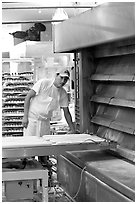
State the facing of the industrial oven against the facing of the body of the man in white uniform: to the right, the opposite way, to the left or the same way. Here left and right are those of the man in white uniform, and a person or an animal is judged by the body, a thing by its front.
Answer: to the right

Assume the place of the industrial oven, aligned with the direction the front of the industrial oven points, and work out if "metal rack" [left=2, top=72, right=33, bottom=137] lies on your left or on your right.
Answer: on your right

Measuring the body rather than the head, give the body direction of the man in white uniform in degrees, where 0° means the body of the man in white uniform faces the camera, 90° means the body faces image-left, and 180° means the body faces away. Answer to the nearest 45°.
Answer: approximately 315°

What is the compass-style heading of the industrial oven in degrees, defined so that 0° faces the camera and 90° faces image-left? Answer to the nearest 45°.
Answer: approximately 45°

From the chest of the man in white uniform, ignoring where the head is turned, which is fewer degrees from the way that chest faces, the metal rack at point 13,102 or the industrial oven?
the industrial oven
